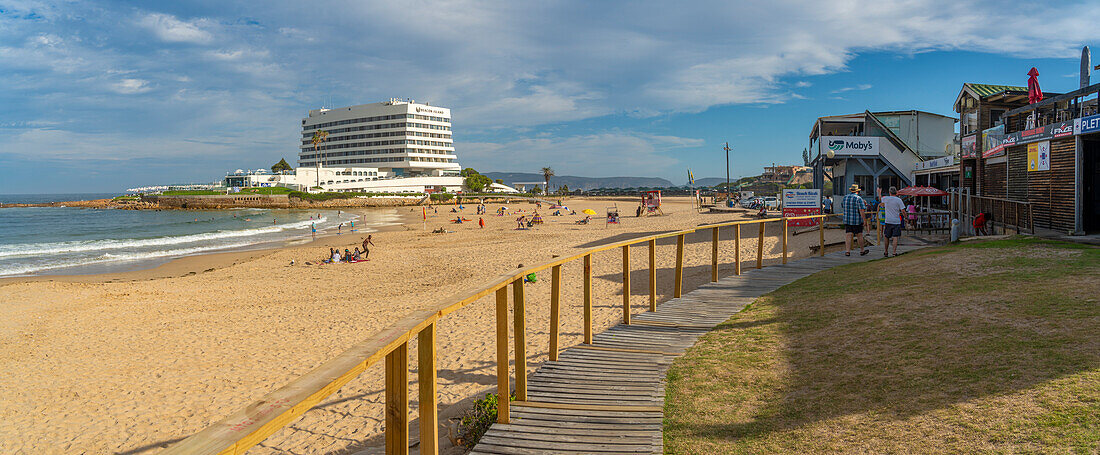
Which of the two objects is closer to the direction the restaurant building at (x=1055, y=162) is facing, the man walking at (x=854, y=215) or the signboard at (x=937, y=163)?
the man walking

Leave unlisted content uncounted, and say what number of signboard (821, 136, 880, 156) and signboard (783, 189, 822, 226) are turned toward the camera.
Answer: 2

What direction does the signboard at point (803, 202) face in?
toward the camera

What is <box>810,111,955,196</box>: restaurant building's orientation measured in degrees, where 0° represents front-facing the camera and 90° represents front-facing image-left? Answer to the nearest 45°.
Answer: approximately 0°

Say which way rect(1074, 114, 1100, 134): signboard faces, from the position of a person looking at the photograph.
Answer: facing the viewer and to the left of the viewer

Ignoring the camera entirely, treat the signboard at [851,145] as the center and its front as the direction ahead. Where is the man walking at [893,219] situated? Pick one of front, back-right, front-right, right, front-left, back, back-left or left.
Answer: front

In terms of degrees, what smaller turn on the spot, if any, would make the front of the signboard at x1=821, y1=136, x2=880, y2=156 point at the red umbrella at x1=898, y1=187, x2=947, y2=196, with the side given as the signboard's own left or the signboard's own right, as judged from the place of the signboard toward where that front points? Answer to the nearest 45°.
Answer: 0° — it already faces it

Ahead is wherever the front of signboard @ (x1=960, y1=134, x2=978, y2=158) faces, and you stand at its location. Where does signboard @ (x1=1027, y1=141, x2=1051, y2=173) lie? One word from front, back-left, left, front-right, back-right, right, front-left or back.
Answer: front-left

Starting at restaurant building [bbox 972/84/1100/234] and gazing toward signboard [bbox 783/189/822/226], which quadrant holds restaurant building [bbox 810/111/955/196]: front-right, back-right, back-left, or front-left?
front-right

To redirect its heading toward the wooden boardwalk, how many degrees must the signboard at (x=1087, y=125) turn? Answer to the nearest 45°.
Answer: approximately 45° to its left

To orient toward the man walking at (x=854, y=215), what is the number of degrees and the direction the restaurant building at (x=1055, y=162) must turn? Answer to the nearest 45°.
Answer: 0° — it already faces them

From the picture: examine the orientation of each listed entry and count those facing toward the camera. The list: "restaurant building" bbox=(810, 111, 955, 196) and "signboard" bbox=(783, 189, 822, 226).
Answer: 2

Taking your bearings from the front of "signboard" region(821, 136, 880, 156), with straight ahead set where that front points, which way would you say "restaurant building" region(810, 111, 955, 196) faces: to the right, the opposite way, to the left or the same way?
the same way

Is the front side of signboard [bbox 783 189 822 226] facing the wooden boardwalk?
yes

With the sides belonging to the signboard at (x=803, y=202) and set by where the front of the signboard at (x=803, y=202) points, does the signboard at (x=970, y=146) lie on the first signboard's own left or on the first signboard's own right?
on the first signboard's own left

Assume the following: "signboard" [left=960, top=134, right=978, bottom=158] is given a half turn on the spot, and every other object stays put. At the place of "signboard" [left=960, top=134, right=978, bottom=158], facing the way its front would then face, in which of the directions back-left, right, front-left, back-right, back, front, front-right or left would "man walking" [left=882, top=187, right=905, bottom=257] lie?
back-right

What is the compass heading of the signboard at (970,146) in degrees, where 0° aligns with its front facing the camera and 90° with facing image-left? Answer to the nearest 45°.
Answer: approximately 45°
